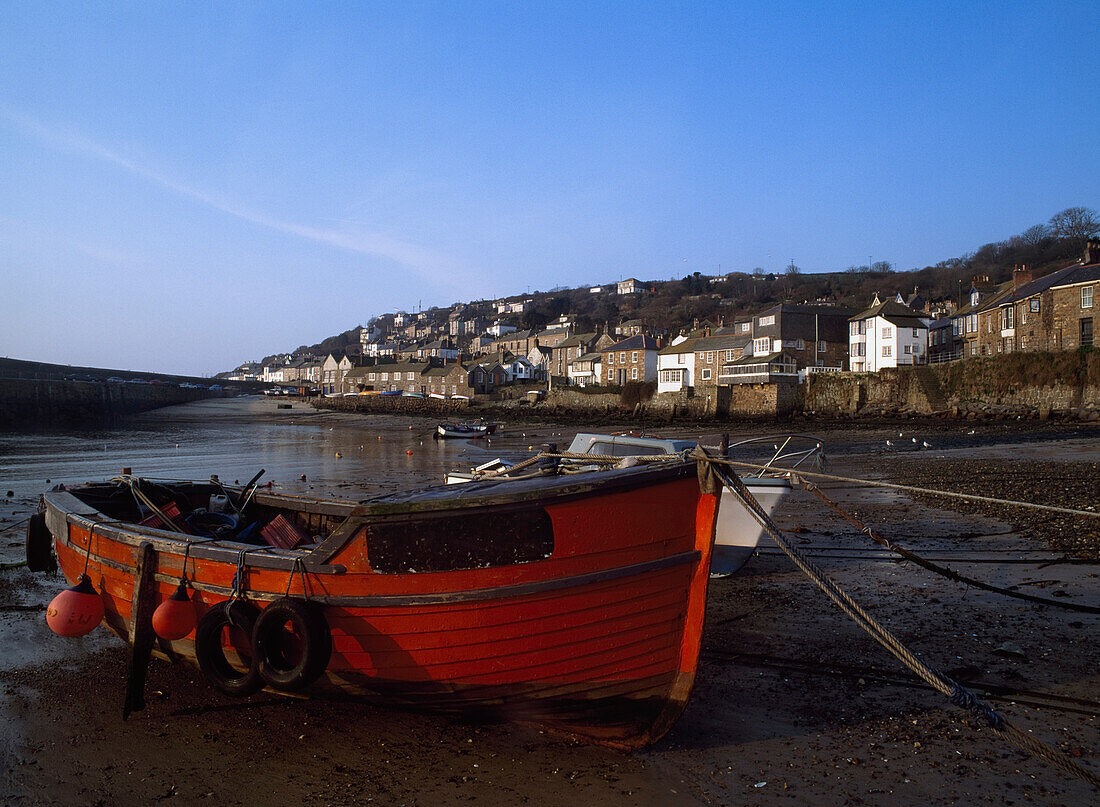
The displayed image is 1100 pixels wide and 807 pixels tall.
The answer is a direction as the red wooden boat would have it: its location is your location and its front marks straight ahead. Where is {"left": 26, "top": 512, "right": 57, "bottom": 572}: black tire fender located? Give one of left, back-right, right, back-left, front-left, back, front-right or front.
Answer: back

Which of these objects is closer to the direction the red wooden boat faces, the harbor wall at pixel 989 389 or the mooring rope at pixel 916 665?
the mooring rope

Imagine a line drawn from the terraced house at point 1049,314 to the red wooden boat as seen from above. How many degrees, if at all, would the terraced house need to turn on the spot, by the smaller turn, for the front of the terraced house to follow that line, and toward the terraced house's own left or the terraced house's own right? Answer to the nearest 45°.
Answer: approximately 45° to the terraced house's own left

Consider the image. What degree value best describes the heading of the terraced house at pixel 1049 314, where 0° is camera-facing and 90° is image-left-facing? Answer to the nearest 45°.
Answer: approximately 45°

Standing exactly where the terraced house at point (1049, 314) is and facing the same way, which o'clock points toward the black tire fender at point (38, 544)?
The black tire fender is roughly at 11 o'clock from the terraced house.

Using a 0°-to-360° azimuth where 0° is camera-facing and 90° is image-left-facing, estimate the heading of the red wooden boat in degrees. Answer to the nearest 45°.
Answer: approximately 315°
